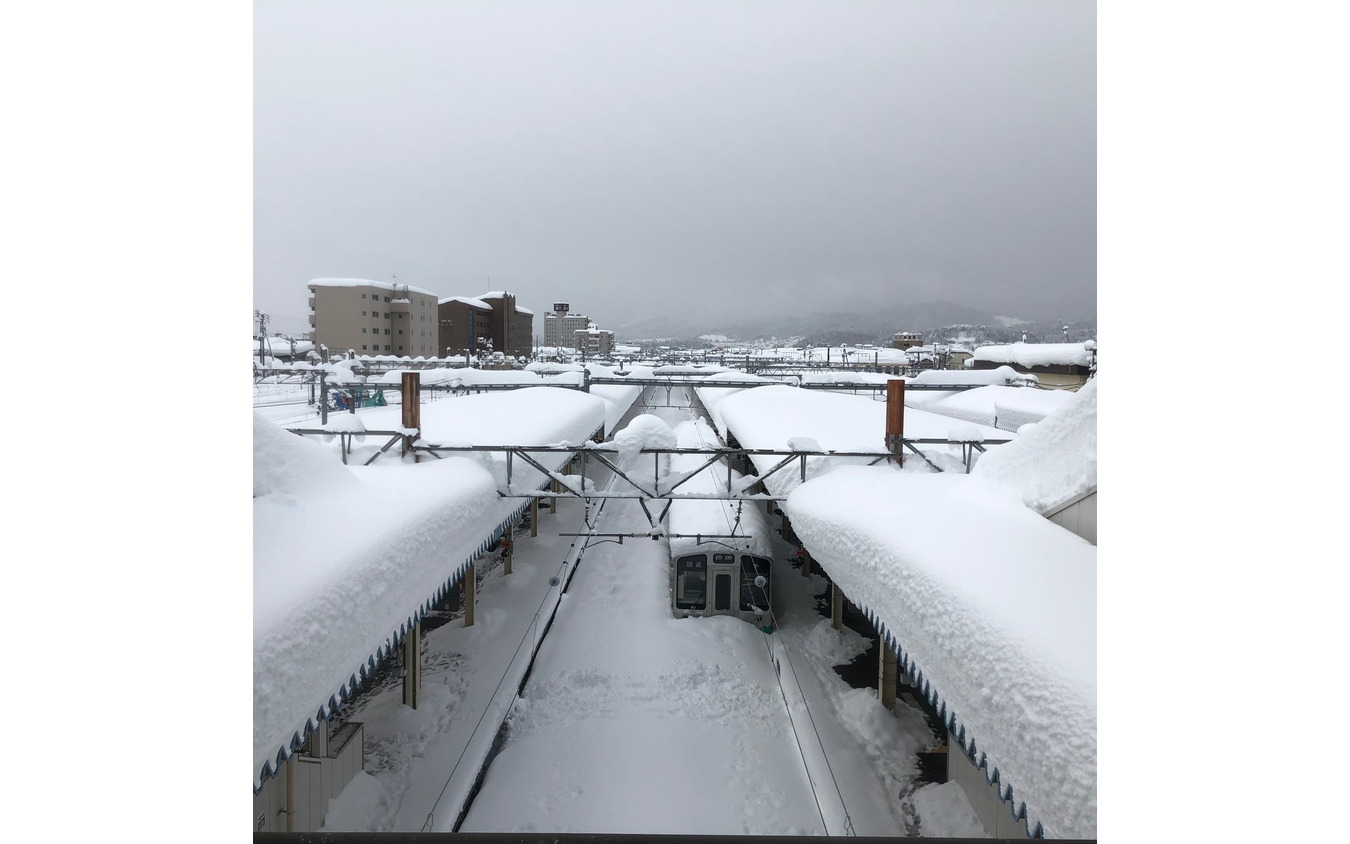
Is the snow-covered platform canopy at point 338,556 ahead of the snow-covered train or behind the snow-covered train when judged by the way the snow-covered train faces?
ahead

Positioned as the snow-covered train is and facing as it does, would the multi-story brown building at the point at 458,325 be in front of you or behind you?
behind

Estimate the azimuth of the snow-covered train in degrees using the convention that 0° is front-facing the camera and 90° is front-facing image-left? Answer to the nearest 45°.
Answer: approximately 0°

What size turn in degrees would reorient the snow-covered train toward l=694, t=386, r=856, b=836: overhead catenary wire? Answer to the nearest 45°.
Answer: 0° — it already faces it
